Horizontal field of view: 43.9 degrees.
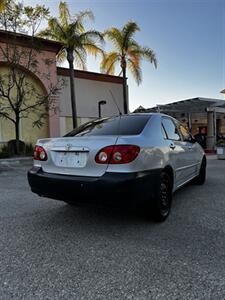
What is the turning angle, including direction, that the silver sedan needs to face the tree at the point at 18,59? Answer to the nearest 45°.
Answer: approximately 90° to its left

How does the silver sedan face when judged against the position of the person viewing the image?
facing away from the viewer and to the right of the viewer

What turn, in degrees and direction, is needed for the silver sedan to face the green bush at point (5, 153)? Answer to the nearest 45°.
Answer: approximately 90° to its left

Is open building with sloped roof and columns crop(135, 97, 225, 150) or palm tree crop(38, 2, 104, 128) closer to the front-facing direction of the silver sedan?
the open building with sloped roof and columns

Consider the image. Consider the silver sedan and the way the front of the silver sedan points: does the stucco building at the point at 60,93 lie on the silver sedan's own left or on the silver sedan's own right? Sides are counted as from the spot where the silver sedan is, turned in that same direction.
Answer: on the silver sedan's own left

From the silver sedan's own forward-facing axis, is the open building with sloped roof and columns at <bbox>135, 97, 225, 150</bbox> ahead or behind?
ahead

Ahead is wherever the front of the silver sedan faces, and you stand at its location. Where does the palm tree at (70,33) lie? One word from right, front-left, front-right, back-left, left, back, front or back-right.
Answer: front-left
